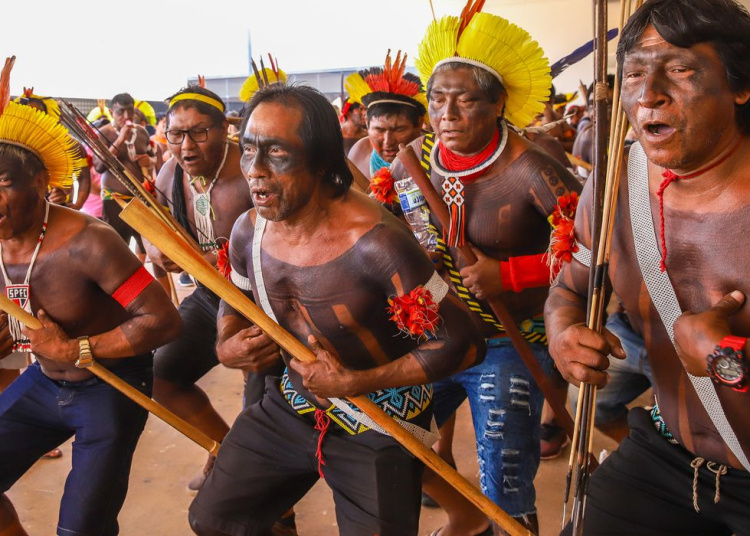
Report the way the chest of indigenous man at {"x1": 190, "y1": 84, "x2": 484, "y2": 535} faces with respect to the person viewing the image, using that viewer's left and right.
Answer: facing the viewer and to the left of the viewer

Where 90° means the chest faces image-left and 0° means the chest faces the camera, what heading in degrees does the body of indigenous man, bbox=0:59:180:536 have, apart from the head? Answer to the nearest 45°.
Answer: approximately 45°

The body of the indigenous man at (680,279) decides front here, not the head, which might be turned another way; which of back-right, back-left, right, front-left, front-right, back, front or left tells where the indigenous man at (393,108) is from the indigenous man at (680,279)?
right

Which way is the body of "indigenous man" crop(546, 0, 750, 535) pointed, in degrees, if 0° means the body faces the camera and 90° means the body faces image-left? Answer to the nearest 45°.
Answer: approximately 45°

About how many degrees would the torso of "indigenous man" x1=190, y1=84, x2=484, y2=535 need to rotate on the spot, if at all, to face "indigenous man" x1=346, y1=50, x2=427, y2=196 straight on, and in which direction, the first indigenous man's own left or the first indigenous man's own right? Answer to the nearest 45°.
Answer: approximately 135° to the first indigenous man's own right

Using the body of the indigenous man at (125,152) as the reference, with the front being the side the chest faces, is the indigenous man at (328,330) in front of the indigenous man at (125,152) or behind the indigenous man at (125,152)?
in front

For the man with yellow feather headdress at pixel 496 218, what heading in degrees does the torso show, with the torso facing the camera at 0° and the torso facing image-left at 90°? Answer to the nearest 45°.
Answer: approximately 45°

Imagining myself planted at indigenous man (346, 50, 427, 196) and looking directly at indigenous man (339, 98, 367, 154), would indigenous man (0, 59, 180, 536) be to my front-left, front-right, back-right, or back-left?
back-left

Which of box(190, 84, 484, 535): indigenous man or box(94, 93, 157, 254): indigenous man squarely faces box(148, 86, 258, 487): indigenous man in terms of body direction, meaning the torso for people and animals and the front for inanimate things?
box(94, 93, 157, 254): indigenous man

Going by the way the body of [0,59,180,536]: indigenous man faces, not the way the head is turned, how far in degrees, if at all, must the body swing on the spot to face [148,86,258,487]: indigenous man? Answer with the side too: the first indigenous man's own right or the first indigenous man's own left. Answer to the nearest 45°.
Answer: approximately 180°
